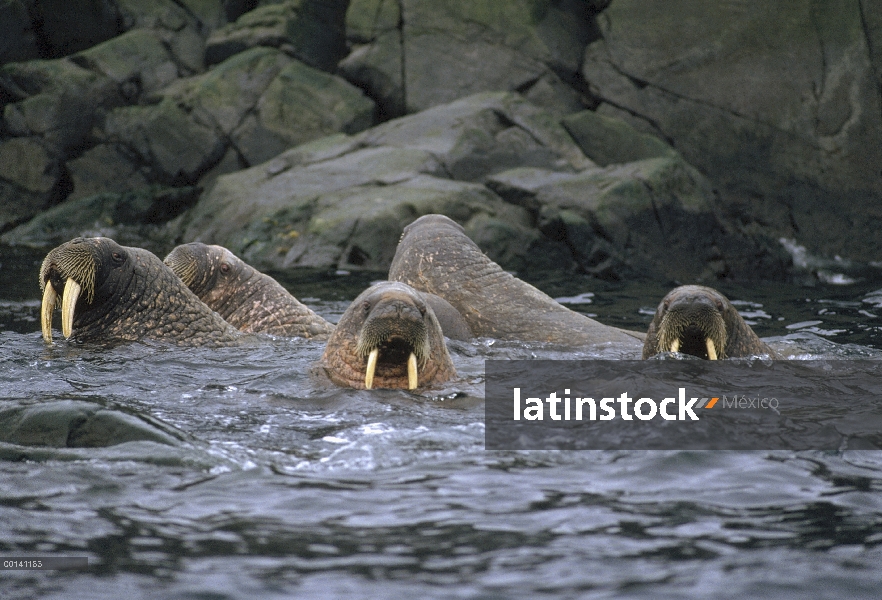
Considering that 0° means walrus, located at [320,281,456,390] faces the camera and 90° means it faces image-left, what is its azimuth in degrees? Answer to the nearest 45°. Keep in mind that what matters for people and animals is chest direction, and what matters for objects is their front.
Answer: approximately 0°

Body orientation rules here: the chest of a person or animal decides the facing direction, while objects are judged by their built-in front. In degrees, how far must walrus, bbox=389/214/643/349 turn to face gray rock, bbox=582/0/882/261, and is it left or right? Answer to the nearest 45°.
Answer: approximately 135° to its right

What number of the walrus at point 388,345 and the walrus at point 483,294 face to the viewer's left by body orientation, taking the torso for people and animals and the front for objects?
1

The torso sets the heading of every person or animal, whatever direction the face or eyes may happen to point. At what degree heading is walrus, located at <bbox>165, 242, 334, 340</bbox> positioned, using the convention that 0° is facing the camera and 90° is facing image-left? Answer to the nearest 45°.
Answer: approximately 90°

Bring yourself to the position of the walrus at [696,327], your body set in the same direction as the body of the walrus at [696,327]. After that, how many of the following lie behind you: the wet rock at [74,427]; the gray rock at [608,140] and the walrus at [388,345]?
1

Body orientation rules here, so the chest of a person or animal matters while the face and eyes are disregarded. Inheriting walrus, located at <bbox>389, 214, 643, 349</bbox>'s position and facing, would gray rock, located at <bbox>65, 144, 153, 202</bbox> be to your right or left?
on your right

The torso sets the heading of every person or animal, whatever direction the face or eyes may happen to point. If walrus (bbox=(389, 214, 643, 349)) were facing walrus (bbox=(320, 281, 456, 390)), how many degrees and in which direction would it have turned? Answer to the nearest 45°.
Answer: approximately 90° to its left

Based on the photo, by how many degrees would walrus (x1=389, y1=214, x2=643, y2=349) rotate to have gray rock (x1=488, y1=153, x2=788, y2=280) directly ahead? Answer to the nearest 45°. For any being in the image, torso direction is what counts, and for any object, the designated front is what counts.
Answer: approximately 90° to its right

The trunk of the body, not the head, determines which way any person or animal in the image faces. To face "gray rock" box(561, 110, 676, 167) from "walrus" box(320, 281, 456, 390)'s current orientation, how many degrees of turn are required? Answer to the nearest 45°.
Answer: approximately 180°

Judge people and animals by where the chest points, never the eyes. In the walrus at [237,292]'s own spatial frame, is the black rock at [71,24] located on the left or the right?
on its right

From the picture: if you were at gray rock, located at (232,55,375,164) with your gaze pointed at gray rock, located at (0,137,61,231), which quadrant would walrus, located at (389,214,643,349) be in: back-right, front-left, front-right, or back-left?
back-left

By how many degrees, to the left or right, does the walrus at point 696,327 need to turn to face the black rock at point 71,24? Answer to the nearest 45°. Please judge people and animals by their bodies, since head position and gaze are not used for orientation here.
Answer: approximately 135° to its right

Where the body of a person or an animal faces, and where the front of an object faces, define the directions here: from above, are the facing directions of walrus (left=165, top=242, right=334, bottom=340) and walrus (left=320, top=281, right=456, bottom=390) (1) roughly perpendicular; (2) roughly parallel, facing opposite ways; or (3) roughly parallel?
roughly perpendicular

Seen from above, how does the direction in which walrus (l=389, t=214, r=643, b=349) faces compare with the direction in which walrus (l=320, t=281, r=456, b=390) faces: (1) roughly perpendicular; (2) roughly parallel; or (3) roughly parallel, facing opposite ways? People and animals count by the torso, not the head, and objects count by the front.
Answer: roughly perpendicular

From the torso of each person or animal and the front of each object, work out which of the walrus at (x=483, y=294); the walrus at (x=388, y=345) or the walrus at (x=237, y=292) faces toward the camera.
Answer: the walrus at (x=388, y=345)

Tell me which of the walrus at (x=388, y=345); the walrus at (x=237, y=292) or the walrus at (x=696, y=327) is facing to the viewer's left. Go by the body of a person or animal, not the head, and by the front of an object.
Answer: the walrus at (x=237, y=292)

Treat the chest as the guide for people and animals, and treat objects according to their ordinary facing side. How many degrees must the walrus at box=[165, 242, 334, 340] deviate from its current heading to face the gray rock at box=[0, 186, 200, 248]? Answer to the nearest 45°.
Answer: approximately 90° to its right

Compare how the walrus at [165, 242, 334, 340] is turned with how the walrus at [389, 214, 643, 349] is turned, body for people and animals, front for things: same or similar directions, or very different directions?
same or similar directions

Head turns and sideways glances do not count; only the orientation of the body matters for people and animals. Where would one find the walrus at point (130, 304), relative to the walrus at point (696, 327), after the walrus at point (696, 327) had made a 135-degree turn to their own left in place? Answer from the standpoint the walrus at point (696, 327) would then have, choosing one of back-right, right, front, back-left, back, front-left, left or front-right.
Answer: back-left

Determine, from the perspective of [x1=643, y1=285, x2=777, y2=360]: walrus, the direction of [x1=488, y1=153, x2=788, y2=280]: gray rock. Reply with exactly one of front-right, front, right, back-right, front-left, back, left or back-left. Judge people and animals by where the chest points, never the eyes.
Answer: back

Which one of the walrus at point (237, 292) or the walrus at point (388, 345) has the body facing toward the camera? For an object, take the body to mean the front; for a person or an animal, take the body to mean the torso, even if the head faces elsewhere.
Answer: the walrus at point (388, 345)
